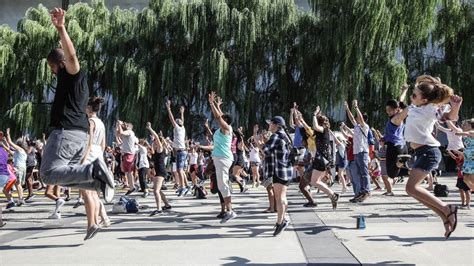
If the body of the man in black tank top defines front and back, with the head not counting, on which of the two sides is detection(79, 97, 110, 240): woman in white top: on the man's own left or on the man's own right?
on the man's own right

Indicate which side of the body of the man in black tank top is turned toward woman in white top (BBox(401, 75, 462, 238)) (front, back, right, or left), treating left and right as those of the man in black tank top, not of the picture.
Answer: back

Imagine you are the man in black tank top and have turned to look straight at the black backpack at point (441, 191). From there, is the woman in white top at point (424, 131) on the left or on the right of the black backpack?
right

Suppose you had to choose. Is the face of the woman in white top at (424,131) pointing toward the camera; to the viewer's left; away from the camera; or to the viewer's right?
to the viewer's left

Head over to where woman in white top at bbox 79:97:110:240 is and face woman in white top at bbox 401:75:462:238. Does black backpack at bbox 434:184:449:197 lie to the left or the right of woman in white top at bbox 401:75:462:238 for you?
left

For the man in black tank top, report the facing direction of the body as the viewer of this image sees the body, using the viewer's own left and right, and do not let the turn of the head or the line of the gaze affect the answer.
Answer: facing to the left of the viewer
